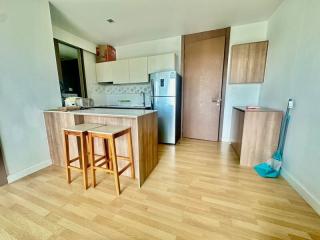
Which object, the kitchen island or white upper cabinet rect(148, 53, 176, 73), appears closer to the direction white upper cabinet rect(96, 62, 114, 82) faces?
the kitchen island

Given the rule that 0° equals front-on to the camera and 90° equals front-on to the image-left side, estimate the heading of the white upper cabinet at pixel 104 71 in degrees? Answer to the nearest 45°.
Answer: approximately 0°

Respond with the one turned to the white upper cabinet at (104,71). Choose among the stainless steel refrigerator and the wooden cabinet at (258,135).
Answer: the wooden cabinet

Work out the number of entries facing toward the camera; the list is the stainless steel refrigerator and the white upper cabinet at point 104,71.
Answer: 2

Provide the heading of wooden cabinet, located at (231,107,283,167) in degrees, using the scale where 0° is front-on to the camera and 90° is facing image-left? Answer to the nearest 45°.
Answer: approximately 90°

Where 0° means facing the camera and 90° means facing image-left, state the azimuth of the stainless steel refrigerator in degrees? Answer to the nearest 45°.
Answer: approximately 0°

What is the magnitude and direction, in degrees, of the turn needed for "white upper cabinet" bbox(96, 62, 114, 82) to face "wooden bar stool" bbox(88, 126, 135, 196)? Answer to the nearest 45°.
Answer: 0° — it already faces it

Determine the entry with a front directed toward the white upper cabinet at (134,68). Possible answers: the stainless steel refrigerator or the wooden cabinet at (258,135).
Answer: the wooden cabinet
